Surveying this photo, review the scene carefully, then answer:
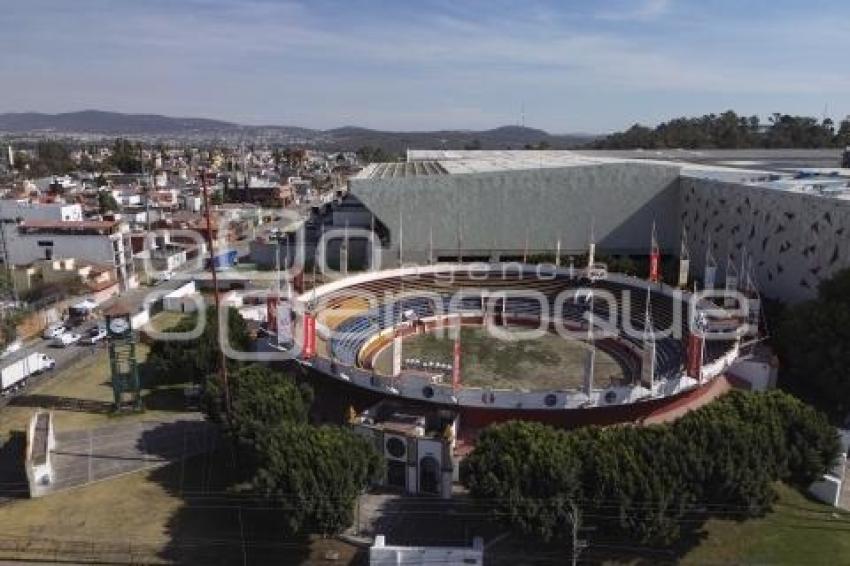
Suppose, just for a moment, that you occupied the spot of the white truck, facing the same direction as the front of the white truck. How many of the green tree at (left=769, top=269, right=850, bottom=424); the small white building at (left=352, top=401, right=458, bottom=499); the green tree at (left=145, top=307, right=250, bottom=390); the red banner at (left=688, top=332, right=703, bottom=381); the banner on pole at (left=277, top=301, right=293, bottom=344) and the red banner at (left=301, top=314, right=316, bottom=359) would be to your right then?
6

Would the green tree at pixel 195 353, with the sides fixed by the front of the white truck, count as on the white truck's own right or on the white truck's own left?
on the white truck's own right

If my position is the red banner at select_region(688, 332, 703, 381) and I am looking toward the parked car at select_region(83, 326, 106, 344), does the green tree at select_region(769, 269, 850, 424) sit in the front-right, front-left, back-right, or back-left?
back-right

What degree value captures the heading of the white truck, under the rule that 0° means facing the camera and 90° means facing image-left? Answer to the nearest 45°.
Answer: approximately 225°

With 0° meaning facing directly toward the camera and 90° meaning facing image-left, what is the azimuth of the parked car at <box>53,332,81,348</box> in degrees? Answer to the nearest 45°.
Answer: approximately 45°

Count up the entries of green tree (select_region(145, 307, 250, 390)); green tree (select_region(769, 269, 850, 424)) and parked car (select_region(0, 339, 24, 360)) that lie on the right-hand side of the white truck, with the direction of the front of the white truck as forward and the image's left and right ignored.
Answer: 2

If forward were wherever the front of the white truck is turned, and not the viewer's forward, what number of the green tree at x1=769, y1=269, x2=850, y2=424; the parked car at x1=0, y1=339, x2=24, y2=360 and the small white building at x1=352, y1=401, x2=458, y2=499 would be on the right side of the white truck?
2

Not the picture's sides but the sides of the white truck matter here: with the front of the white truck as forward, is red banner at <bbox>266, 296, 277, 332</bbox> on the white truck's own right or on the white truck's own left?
on the white truck's own right

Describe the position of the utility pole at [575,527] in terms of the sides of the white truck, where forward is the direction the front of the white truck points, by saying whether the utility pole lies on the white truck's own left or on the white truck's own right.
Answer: on the white truck's own right
